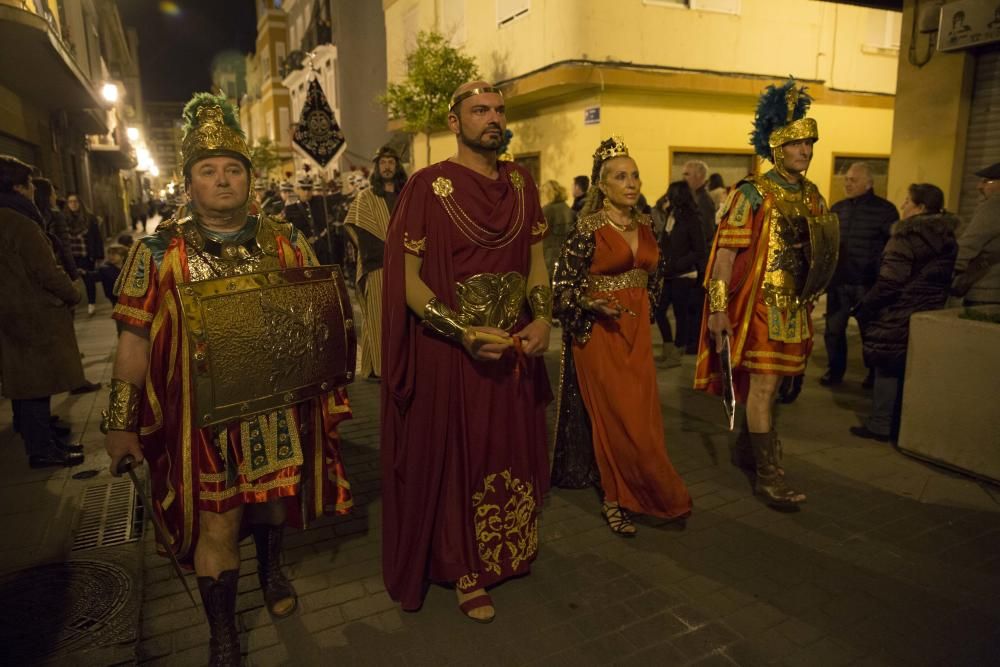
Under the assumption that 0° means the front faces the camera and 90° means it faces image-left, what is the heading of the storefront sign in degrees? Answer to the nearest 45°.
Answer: approximately 45°

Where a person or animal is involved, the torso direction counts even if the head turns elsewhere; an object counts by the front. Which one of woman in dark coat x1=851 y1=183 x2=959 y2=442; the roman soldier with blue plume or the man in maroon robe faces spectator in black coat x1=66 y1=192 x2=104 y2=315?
the woman in dark coat

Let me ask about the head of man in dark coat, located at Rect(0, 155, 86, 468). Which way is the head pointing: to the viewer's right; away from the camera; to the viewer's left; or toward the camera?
to the viewer's right

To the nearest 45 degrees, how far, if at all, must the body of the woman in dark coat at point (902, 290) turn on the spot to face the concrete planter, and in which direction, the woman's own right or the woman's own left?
approximately 135° to the woman's own left

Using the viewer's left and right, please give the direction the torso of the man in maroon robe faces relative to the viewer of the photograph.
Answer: facing the viewer and to the right of the viewer

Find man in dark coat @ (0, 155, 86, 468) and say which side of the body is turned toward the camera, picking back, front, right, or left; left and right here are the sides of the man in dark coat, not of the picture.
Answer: right

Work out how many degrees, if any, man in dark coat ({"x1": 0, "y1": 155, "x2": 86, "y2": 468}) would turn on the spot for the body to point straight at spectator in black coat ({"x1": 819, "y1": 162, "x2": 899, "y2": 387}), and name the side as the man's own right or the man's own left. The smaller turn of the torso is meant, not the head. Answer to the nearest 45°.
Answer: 0° — they already face them

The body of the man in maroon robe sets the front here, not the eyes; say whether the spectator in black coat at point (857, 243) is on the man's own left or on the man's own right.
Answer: on the man's own left

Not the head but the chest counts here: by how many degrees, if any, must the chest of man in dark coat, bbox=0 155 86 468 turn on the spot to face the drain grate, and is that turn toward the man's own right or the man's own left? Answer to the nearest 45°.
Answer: approximately 90° to the man's own right

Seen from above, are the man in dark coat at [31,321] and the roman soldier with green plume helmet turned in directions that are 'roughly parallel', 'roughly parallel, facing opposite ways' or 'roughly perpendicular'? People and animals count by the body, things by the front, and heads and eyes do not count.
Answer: roughly perpendicular

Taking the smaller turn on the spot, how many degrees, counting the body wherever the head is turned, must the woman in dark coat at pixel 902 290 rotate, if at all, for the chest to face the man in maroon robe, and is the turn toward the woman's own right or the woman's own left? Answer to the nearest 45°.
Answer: approximately 45° to the woman's own left
